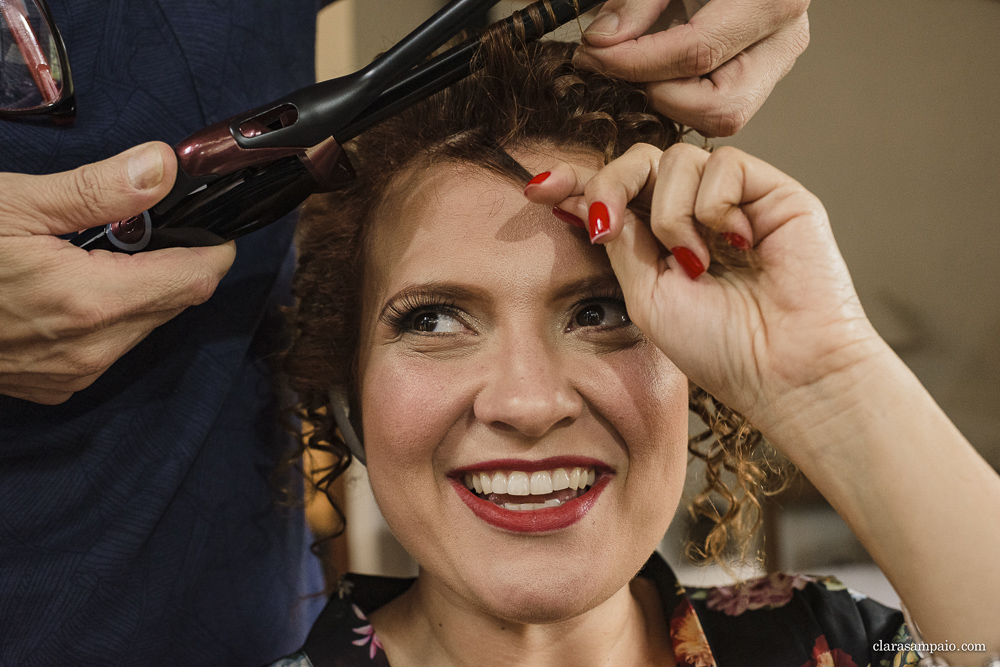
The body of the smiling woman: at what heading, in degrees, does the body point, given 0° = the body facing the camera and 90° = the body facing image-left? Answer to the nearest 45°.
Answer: approximately 0°
